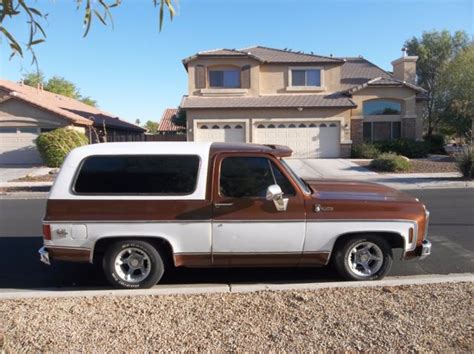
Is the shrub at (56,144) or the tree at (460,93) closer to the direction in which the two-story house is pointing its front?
the shrub

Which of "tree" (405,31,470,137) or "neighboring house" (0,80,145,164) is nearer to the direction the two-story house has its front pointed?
the neighboring house

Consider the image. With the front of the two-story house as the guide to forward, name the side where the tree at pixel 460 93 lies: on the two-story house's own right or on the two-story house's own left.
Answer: on the two-story house's own left

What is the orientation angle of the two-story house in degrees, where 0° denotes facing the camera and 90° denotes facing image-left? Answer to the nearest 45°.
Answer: approximately 0°

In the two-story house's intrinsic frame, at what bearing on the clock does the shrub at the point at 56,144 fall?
The shrub is roughly at 2 o'clock from the two-story house.

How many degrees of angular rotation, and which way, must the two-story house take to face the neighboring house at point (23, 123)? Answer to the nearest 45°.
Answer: approximately 90° to its right

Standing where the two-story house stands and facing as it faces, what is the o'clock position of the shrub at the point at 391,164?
The shrub is roughly at 11 o'clock from the two-story house.

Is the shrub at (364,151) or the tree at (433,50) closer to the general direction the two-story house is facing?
the shrub

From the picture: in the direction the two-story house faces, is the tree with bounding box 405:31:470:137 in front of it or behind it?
behind

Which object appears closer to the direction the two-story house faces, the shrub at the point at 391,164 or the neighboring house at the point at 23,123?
the shrub

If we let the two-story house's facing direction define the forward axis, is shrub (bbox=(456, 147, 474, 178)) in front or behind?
in front
